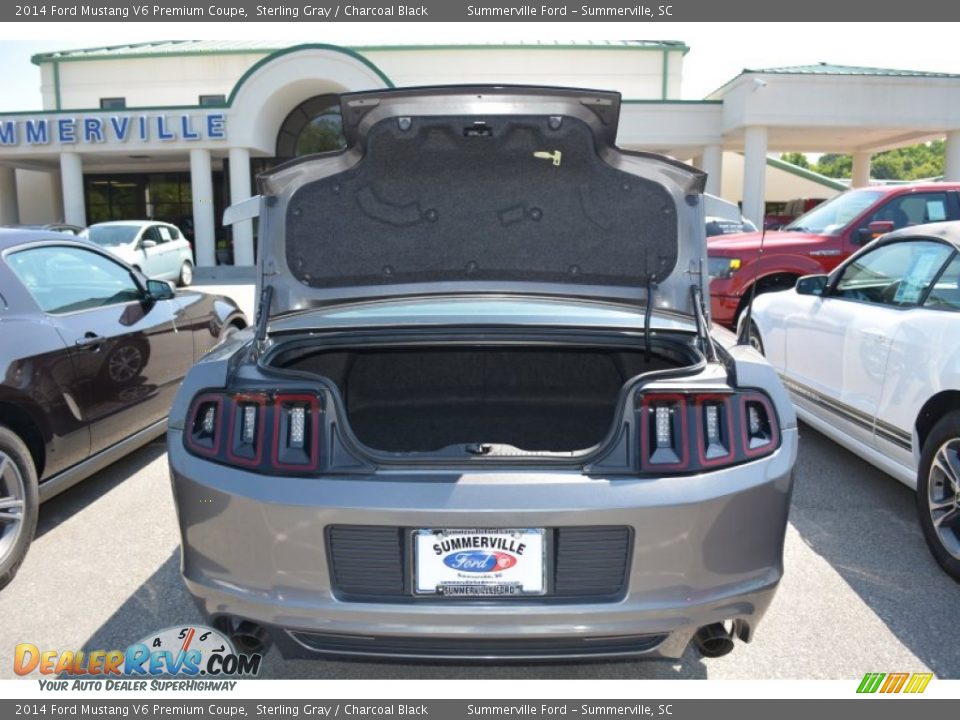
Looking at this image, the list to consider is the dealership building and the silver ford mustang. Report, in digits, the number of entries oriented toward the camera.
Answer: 1

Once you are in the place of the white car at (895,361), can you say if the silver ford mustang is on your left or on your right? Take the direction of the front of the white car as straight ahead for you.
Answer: on your left

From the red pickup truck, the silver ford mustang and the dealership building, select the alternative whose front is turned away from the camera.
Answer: the silver ford mustang

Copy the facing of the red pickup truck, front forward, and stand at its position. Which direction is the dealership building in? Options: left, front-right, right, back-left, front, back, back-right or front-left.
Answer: right

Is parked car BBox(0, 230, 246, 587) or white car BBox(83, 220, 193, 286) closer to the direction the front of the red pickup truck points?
the parked car

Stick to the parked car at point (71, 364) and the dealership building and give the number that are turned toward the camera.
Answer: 1

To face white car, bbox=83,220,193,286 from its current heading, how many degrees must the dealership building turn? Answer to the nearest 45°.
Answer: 0° — it already faces it

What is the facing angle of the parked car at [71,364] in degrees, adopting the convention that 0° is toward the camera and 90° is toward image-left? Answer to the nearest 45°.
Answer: approximately 225°

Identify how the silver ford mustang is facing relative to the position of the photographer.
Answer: facing away from the viewer

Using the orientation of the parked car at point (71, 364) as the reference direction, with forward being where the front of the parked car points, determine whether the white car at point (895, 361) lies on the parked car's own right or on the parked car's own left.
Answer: on the parked car's own right

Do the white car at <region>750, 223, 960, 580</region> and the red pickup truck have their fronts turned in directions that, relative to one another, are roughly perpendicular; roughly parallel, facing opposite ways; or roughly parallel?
roughly perpendicular

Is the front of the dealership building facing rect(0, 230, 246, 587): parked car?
yes

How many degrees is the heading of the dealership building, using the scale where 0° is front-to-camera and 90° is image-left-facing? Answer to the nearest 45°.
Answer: approximately 0°

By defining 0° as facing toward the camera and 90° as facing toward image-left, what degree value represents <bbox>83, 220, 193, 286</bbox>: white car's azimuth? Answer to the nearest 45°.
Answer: approximately 45°

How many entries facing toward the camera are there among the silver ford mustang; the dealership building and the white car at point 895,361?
1
